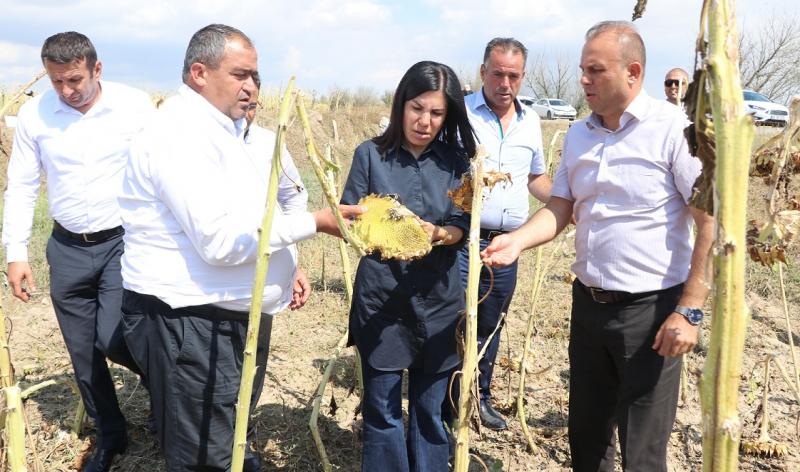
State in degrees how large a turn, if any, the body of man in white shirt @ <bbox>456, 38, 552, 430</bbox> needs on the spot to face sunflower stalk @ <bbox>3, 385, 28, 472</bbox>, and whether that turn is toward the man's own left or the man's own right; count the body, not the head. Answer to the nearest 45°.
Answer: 0° — they already face it

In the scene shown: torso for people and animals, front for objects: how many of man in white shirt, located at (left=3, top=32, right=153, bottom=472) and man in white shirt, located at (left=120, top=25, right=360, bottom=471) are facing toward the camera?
1

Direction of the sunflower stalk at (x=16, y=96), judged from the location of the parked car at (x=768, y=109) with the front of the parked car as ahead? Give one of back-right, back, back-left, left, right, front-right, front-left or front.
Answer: front-right

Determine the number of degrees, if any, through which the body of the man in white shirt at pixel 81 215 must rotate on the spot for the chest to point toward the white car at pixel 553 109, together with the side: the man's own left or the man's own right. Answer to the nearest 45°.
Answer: approximately 135° to the man's own left

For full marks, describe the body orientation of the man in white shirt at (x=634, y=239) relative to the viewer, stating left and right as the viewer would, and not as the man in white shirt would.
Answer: facing the viewer and to the left of the viewer

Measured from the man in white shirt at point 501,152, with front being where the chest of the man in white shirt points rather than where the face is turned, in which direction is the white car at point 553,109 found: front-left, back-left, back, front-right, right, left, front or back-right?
back

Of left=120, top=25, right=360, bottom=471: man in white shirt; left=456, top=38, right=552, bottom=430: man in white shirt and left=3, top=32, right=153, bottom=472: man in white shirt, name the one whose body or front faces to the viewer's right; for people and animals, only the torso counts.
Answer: left=120, top=25, right=360, bottom=471: man in white shirt

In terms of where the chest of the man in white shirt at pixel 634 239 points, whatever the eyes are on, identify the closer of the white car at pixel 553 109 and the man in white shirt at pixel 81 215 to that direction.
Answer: the man in white shirt

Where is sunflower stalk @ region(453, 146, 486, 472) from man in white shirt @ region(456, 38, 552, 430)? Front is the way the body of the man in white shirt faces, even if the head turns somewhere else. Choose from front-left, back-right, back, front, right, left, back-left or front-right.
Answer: front

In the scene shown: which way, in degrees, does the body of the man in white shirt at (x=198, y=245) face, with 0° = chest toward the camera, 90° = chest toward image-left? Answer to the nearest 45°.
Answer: approximately 270°

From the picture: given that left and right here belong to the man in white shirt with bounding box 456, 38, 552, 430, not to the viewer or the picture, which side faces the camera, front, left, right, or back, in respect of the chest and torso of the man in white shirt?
front

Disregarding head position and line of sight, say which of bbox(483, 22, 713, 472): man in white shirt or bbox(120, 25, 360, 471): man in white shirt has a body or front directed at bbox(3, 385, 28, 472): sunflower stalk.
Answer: bbox(483, 22, 713, 472): man in white shirt

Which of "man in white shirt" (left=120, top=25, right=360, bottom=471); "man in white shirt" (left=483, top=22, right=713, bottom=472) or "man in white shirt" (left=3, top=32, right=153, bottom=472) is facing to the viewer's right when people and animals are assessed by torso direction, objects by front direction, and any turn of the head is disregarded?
"man in white shirt" (left=120, top=25, right=360, bottom=471)

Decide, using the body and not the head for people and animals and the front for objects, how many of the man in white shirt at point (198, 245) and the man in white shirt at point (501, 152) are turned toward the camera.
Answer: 1
